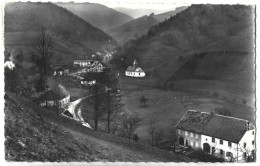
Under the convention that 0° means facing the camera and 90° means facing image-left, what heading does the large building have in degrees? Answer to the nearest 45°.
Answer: approximately 45°

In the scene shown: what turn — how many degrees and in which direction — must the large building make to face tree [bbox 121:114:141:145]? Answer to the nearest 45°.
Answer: approximately 45° to its right
